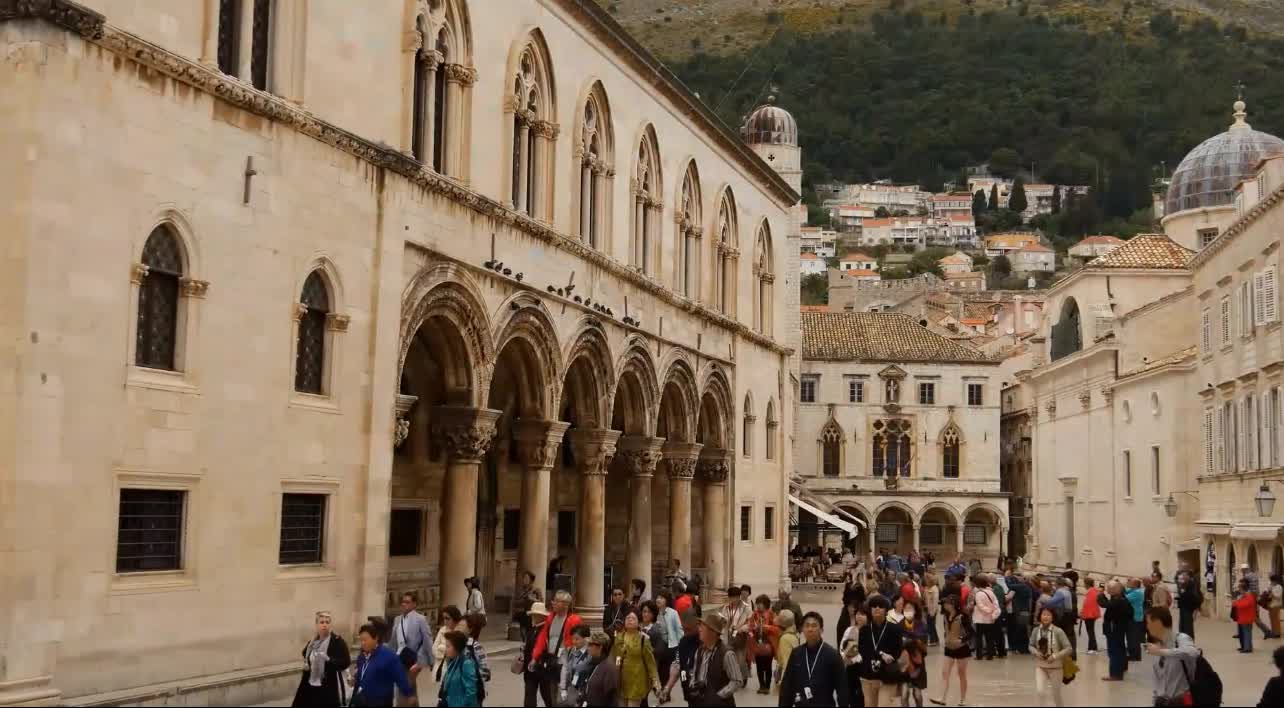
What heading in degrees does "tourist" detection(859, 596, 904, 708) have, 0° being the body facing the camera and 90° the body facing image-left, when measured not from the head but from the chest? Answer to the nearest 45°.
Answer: approximately 0°

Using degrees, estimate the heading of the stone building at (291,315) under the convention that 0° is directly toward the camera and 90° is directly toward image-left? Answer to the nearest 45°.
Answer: approximately 315°

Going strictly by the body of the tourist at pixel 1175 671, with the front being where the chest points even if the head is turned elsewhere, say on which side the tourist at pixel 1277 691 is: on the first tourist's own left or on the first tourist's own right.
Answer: on the first tourist's own left

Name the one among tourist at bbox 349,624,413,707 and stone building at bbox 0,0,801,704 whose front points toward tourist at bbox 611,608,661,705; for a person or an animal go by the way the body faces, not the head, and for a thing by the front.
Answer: the stone building

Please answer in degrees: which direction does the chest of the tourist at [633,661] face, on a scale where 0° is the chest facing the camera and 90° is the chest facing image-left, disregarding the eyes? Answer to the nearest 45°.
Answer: approximately 0°

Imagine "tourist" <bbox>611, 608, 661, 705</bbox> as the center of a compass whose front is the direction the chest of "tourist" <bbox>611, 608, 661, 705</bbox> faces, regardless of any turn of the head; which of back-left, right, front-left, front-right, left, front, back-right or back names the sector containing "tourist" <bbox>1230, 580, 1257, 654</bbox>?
back-left

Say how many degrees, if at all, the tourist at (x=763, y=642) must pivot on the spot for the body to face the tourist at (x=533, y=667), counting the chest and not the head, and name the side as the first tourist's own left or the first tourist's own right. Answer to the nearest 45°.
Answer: approximately 45° to the first tourist's own right
